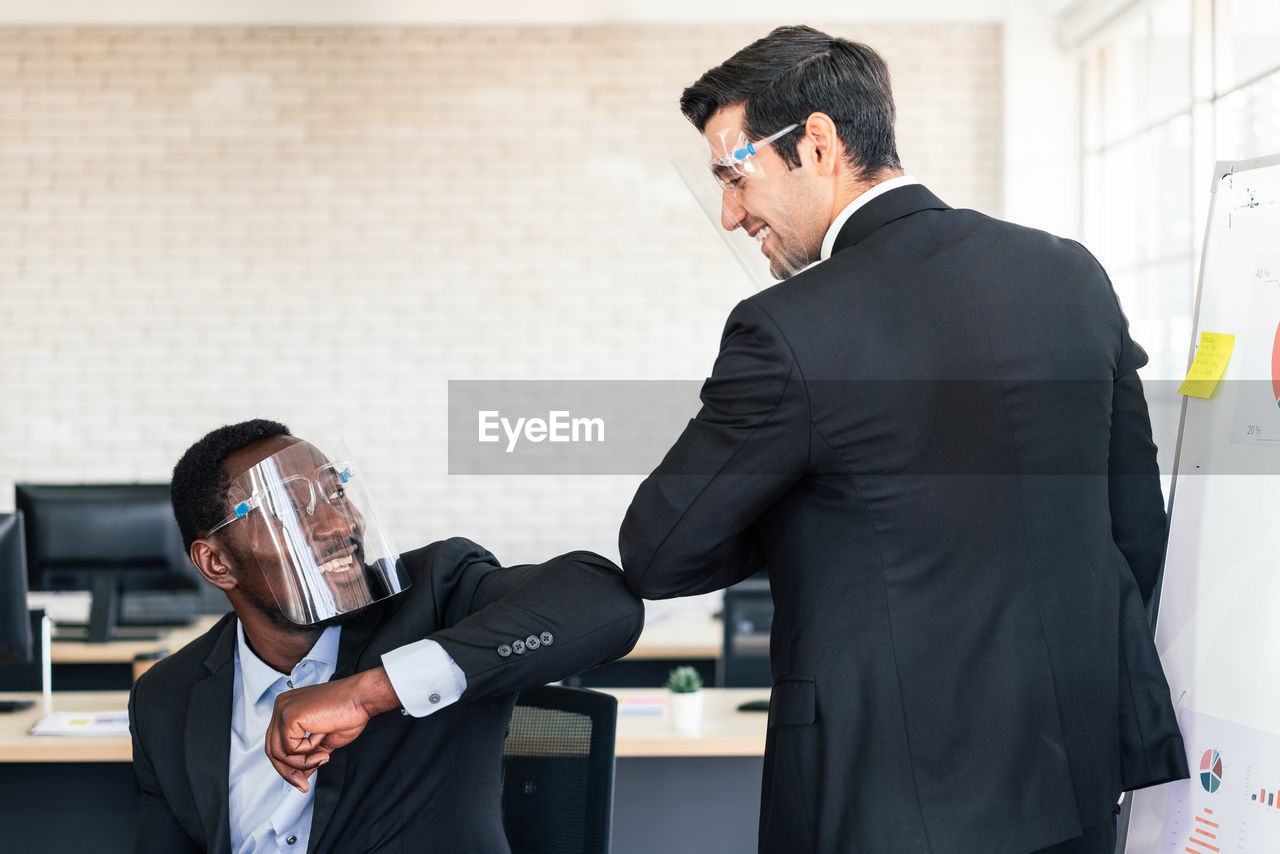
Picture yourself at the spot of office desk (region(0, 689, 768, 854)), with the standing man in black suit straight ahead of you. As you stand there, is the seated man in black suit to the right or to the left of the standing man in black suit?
right

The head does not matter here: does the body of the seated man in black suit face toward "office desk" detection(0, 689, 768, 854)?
no

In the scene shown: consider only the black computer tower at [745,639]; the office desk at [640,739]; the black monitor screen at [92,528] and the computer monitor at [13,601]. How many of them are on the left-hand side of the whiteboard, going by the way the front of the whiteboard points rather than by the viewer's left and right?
0

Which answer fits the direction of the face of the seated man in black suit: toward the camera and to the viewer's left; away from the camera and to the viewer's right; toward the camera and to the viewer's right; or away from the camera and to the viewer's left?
toward the camera and to the viewer's right

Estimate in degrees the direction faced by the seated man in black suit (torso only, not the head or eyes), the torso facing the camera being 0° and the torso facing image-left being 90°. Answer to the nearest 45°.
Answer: approximately 0°

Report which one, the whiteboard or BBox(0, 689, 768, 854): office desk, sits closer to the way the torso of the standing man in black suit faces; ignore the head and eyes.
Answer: the office desk

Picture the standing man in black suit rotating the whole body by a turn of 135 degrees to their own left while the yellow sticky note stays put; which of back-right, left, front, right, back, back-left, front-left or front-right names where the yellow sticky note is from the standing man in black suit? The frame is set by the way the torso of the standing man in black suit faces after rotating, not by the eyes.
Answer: back-left

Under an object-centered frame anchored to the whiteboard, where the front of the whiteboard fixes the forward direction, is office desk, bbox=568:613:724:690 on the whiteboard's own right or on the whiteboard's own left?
on the whiteboard's own right

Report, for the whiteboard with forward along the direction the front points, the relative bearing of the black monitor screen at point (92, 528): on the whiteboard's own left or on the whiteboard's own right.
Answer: on the whiteboard's own right

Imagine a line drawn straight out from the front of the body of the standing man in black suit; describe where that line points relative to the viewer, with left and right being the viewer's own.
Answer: facing away from the viewer and to the left of the viewer

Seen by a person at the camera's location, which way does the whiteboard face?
facing the viewer and to the left of the viewer

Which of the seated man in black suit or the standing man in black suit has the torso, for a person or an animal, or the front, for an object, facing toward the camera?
the seated man in black suit

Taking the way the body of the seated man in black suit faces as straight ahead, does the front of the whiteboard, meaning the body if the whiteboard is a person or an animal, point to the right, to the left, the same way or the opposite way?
to the right

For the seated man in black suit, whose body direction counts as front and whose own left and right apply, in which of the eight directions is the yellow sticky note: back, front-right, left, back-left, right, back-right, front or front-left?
left

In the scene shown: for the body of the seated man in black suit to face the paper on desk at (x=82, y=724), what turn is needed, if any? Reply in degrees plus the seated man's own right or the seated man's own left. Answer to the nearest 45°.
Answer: approximately 135° to the seated man's own right

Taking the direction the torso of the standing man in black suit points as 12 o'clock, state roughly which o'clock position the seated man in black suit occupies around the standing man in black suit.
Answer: The seated man in black suit is roughly at 11 o'clock from the standing man in black suit.

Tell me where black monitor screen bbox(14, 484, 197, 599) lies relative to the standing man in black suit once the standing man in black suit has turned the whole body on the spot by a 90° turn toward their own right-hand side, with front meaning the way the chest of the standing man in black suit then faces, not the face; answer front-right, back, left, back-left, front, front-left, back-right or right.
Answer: left

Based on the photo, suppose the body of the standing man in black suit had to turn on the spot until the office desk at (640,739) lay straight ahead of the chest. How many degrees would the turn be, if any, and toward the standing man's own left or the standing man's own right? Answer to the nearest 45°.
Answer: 0° — they already face it

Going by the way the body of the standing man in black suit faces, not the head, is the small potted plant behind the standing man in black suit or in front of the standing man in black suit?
in front

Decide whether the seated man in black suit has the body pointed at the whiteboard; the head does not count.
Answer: no

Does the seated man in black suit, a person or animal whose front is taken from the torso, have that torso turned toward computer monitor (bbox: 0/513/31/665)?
no

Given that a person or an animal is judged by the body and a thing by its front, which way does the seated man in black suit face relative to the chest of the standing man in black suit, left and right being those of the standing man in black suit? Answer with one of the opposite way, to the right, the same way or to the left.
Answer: the opposite way
